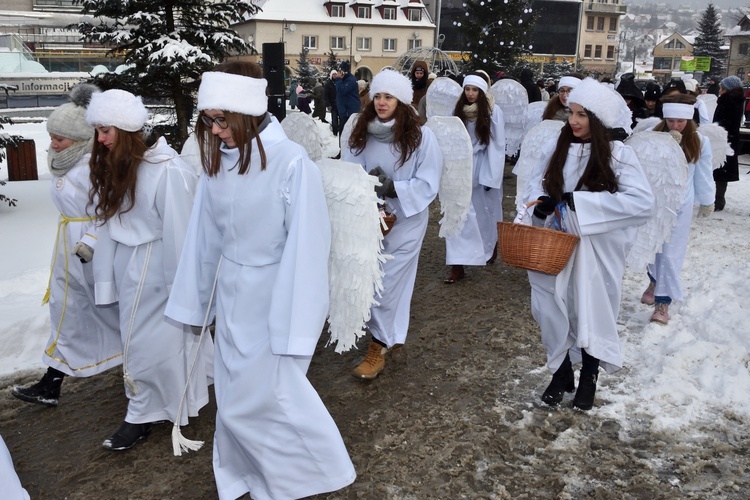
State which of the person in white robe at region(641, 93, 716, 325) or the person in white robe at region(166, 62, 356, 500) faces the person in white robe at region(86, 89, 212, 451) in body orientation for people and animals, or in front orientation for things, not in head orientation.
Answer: the person in white robe at region(641, 93, 716, 325)

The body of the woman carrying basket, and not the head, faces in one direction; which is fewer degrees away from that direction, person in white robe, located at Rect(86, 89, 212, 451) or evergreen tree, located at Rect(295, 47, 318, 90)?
the person in white robe

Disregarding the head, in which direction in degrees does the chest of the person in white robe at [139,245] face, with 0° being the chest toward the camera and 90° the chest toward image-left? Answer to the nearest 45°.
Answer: approximately 45°

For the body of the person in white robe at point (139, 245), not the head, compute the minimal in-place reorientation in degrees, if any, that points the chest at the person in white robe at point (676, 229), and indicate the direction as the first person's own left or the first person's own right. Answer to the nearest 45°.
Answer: approximately 135° to the first person's own left

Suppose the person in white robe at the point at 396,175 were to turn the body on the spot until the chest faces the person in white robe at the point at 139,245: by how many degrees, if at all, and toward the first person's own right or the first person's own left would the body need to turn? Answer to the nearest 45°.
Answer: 0° — they already face them

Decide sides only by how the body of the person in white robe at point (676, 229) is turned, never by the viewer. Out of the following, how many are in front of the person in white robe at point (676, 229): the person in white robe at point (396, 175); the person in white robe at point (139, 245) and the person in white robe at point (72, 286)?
3

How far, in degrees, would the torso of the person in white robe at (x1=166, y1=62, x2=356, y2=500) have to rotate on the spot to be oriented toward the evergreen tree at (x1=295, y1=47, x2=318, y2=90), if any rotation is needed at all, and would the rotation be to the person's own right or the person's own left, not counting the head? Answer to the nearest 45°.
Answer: approximately 135° to the person's own right

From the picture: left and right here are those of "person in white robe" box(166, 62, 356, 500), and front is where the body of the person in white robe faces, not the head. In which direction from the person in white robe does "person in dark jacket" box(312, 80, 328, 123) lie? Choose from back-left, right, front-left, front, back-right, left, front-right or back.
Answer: back-right

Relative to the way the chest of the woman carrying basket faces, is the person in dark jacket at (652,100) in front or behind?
behind

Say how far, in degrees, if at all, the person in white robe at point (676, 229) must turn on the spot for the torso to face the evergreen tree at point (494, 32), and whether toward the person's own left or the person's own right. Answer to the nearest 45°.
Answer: approximately 135° to the person's own right
